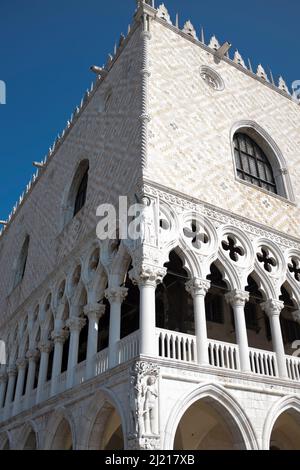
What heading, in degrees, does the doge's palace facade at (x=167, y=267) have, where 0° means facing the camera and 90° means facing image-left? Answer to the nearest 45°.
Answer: approximately 315°
